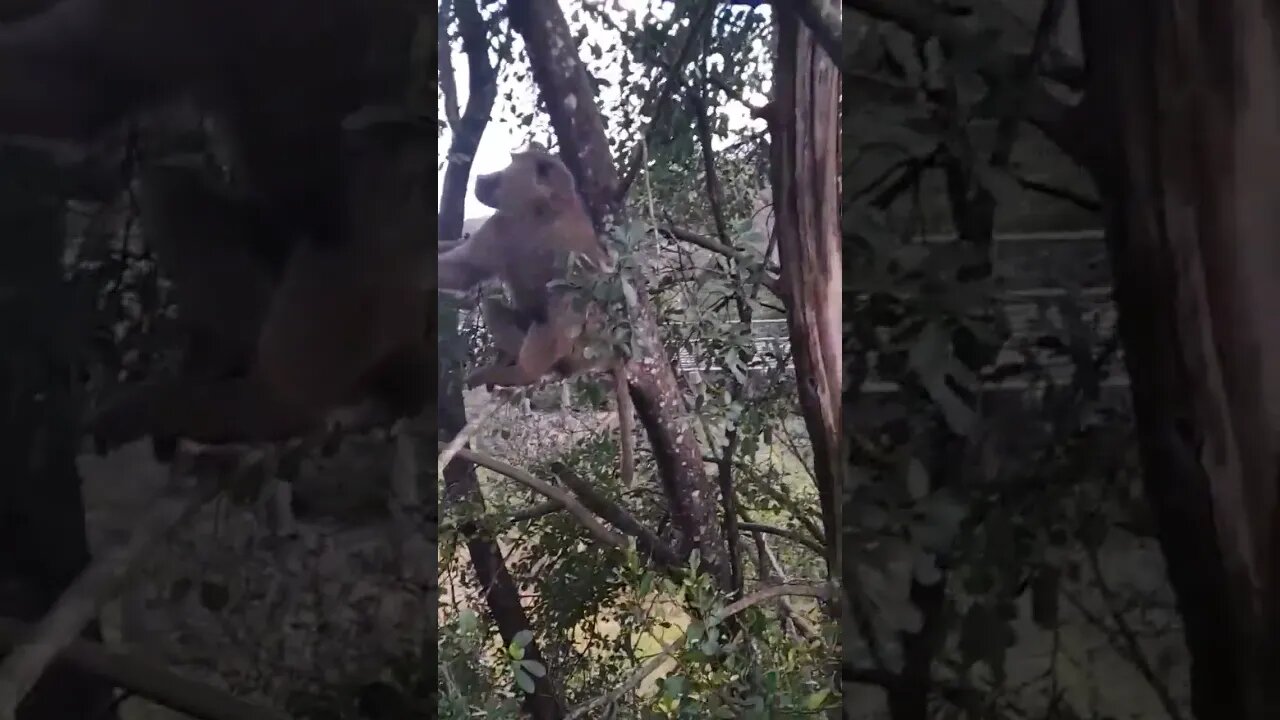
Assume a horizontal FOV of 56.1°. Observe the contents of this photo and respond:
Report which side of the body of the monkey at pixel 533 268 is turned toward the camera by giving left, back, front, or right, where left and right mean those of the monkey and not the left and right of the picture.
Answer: left
